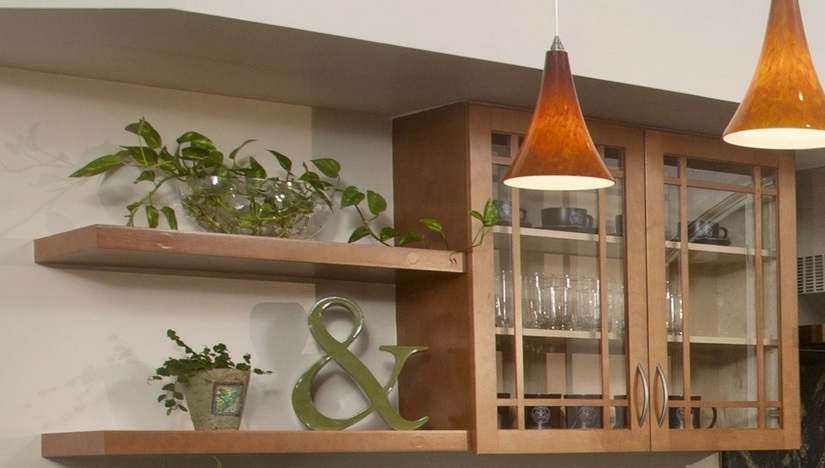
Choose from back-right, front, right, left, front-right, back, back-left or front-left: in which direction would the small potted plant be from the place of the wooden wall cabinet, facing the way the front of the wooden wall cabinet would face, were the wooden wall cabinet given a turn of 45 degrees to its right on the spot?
front-right

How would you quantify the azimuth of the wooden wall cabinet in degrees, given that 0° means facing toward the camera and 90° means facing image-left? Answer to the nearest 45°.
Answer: approximately 315°

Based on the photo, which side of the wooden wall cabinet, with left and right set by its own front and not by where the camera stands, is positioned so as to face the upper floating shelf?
right

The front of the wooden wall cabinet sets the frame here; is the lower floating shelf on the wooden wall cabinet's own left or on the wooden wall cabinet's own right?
on the wooden wall cabinet's own right

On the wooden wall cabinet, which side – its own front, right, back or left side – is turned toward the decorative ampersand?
right
